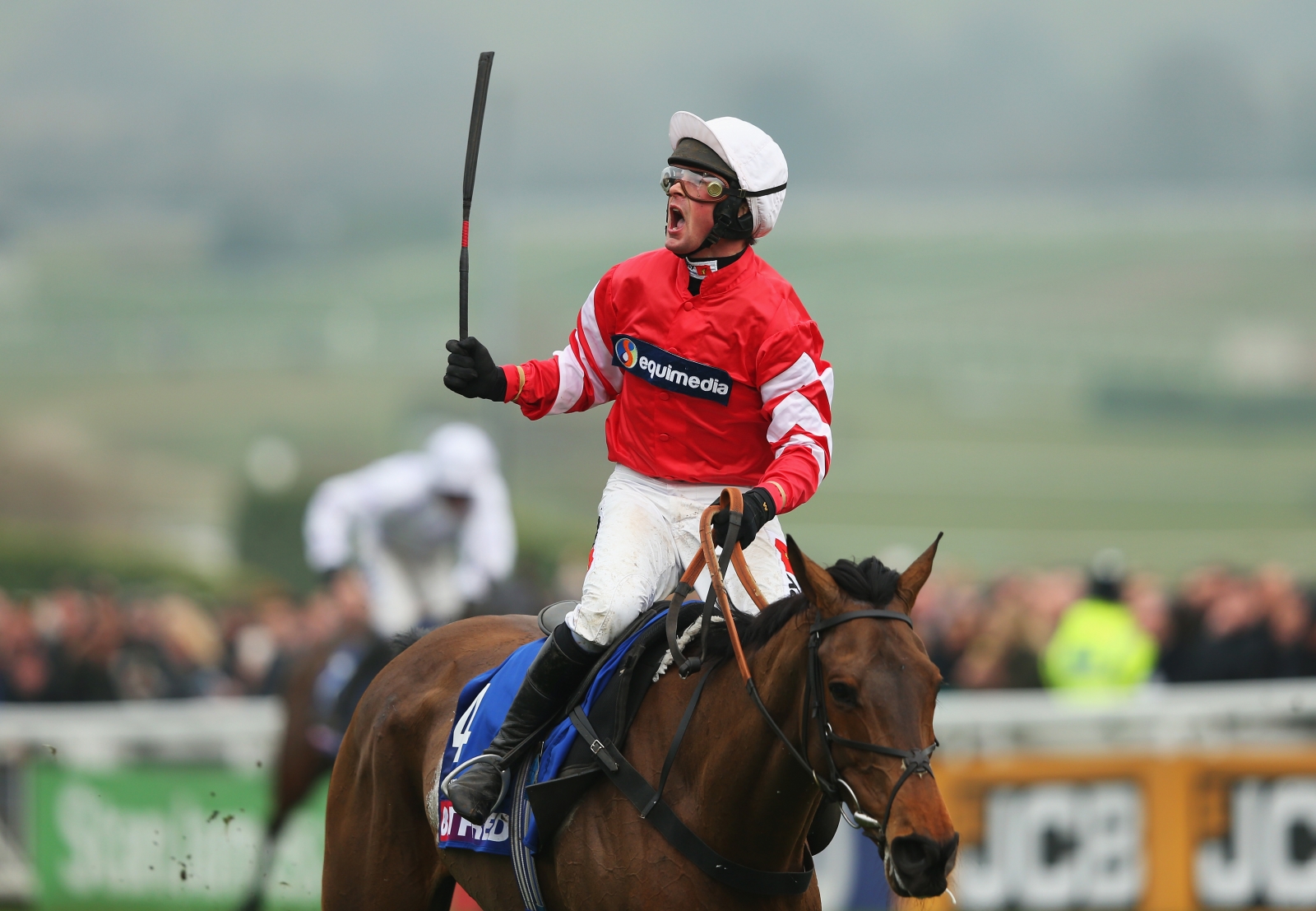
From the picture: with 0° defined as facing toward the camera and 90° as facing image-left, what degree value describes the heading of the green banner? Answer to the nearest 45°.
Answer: approximately 0°

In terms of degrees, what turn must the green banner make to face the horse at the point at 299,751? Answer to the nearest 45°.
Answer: approximately 45° to its left

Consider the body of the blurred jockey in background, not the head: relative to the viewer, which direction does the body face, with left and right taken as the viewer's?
facing the viewer and to the right of the viewer

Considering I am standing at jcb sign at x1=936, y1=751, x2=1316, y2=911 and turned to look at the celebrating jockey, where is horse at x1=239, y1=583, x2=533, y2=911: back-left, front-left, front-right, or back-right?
front-right

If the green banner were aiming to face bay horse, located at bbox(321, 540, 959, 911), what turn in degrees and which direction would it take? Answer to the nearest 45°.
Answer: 0° — it already faces it

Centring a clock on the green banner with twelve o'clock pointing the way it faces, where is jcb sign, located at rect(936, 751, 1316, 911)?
The jcb sign is roughly at 10 o'clock from the green banner.

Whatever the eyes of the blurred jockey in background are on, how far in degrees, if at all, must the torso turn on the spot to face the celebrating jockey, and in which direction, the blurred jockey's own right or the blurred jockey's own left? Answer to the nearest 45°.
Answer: approximately 45° to the blurred jockey's own right

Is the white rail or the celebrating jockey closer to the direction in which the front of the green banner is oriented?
the celebrating jockey

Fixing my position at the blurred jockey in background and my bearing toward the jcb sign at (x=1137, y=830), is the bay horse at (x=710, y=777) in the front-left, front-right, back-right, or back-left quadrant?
front-right
